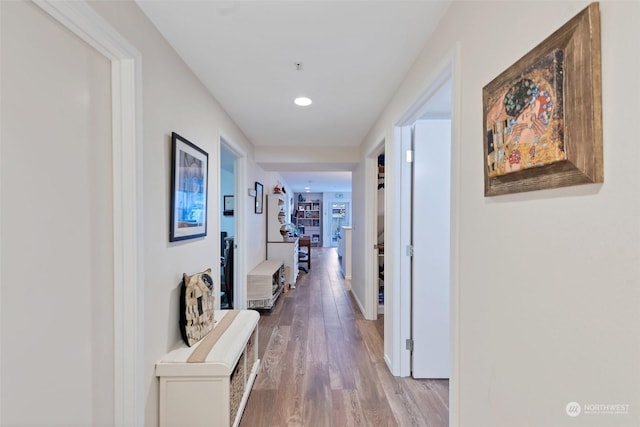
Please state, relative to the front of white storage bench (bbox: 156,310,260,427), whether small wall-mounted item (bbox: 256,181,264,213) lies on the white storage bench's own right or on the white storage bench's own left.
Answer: on the white storage bench's own left

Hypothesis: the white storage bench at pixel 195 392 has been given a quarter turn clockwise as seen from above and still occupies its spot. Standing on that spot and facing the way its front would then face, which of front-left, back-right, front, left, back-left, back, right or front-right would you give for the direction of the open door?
left

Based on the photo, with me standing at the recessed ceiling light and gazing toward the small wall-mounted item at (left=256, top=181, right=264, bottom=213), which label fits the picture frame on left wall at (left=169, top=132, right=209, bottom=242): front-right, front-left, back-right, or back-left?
back-left

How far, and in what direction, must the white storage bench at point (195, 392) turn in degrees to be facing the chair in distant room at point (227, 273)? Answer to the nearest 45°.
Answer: approximately 90° to its left

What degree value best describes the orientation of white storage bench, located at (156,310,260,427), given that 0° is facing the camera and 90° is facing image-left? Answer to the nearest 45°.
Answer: approximately 270°
